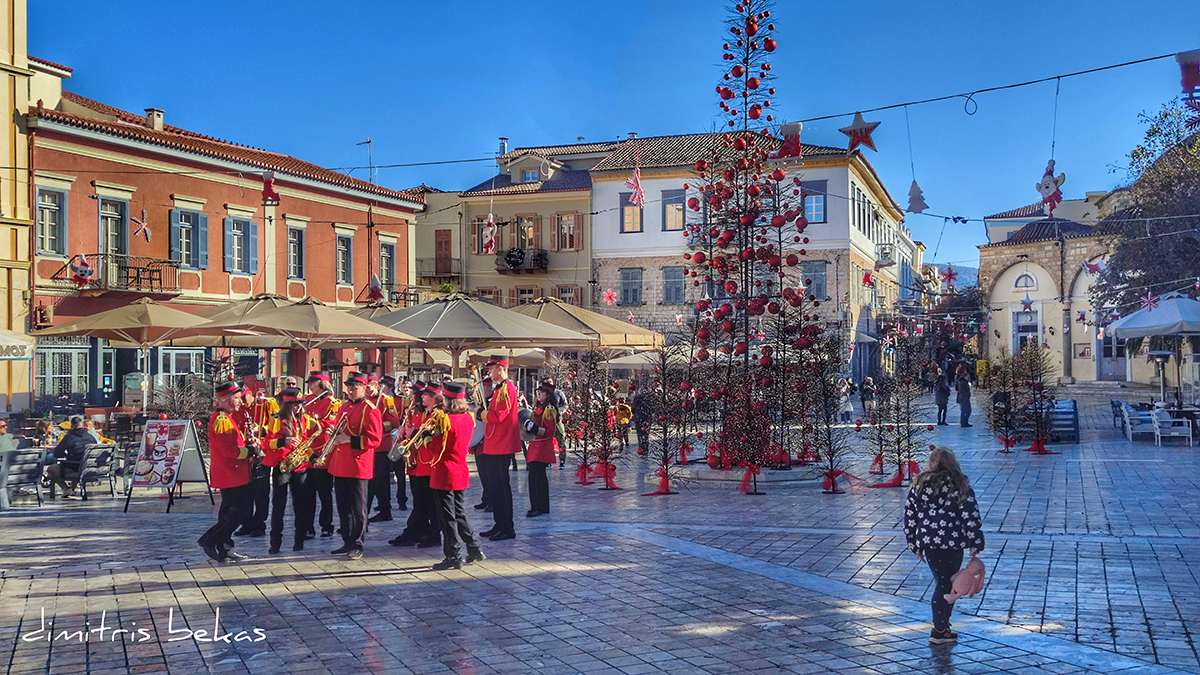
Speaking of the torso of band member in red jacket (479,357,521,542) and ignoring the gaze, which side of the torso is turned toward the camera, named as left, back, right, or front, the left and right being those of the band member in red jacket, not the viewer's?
left

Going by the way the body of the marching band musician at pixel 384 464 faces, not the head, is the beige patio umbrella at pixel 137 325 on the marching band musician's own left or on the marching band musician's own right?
on the marching band musician's own right

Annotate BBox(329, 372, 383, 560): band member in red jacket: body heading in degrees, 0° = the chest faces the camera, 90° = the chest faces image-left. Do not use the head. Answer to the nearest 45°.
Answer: approximately 45°

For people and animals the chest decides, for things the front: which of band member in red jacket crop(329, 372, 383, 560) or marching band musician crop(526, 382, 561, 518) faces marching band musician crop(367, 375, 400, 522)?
marching band musician crop(526, 382, 561, 518)

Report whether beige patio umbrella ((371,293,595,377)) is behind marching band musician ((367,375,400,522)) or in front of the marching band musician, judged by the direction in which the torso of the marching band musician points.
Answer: behind
